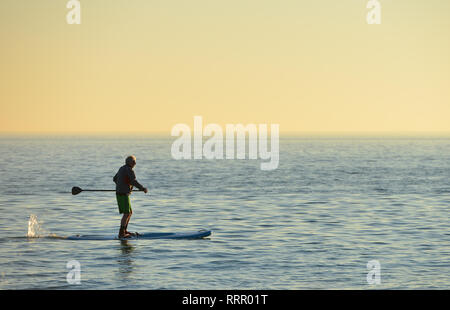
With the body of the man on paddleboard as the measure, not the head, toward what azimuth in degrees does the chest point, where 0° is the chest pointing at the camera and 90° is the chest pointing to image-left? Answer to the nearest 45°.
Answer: approximately 270°

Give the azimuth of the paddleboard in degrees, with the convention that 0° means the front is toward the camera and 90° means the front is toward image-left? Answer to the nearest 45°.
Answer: approximately 270°
